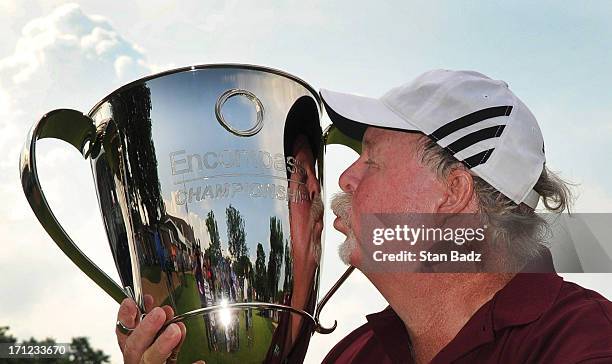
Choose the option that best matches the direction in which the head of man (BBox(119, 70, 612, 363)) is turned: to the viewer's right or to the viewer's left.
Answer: to the viewer's left

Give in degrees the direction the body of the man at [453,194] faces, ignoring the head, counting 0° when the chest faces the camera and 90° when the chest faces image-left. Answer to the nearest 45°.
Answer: approximately 90°
